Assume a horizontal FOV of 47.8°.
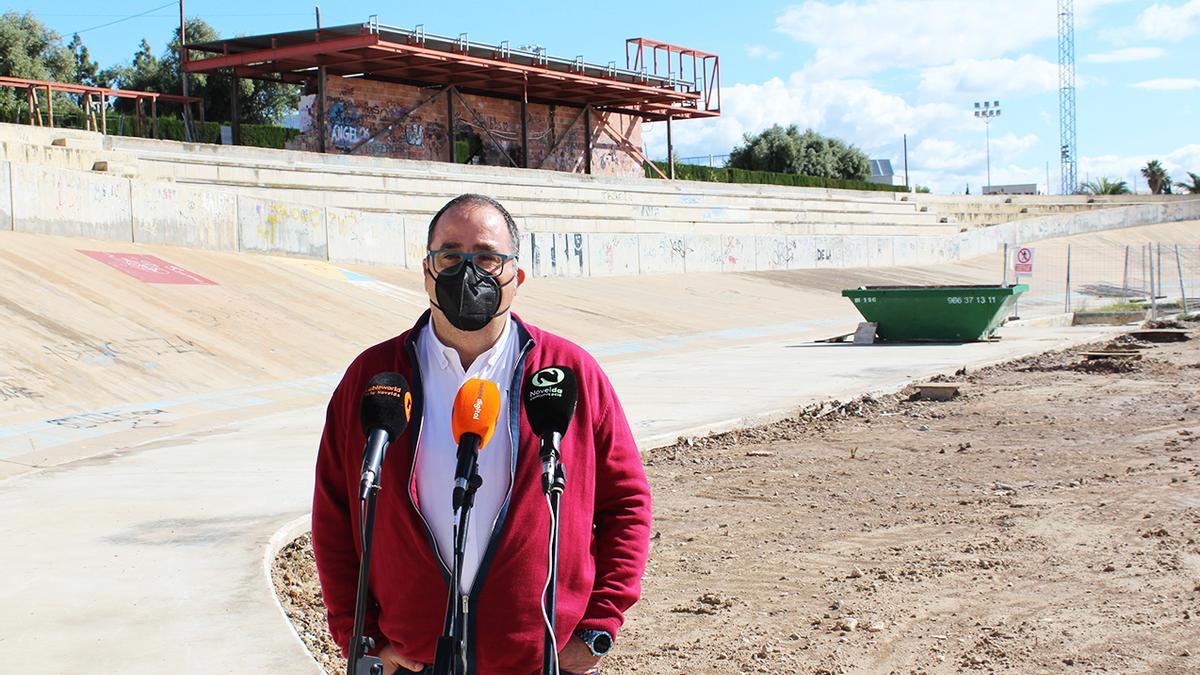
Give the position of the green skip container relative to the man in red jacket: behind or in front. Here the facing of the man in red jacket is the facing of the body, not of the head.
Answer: behind

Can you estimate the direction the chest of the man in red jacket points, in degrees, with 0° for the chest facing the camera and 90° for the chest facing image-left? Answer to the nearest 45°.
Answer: approximately 0°

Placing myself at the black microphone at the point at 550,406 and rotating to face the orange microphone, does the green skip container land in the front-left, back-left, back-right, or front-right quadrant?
back-right
